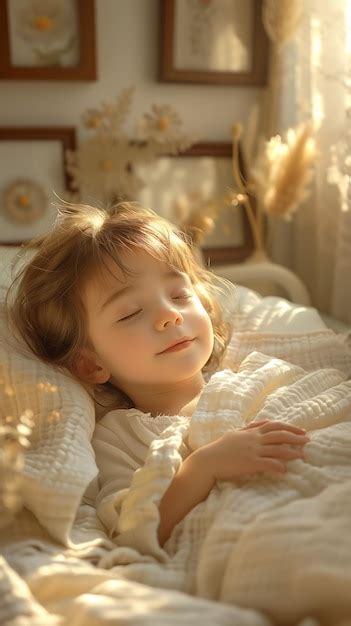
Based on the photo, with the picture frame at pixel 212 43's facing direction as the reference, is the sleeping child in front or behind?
in front

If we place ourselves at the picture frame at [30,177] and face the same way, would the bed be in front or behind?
in front

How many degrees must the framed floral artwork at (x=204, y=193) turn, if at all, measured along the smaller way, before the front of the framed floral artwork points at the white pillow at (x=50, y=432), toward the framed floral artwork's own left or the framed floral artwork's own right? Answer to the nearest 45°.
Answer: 0° — it already faces it

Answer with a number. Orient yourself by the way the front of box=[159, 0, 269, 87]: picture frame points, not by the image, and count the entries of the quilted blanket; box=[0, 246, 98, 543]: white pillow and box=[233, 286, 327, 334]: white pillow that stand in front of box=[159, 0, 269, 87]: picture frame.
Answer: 3

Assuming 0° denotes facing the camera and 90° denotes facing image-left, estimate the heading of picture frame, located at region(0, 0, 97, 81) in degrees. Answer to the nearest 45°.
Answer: approximately 0°

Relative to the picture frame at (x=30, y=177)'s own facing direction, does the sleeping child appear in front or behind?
in front

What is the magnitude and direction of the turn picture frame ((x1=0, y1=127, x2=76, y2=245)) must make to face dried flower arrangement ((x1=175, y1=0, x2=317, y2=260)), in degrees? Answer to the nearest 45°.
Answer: approximately 90° to its left

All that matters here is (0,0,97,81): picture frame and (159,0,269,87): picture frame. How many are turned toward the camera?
2

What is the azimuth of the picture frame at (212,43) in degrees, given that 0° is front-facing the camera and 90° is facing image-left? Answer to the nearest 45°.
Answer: approximately 0°
